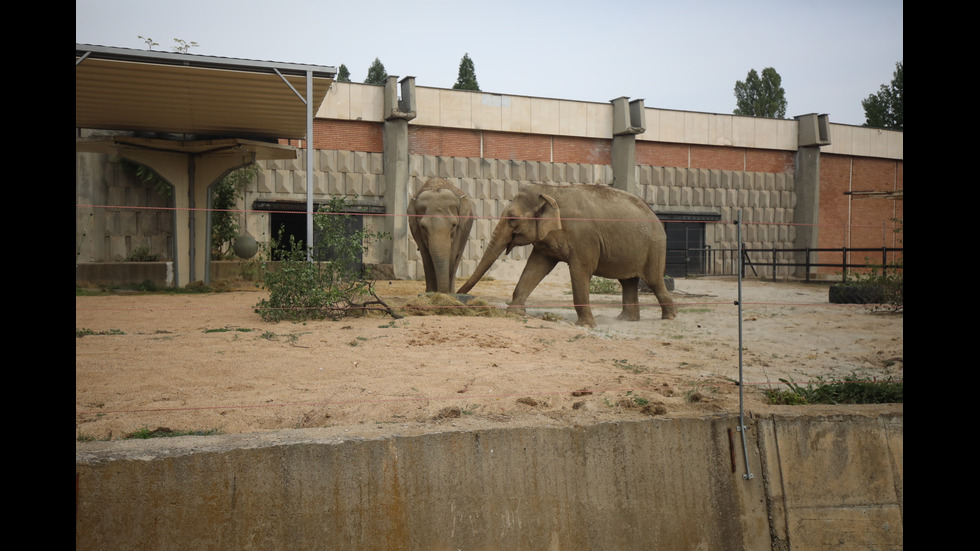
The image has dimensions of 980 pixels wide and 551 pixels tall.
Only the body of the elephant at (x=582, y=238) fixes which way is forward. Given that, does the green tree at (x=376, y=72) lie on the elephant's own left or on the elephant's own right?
on the elephant's own right

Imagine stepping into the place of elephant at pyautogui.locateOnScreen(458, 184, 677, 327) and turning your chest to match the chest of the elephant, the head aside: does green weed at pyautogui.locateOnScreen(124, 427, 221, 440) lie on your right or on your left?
on your left

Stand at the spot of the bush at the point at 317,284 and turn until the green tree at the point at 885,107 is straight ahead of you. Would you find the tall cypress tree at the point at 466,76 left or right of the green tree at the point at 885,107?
left

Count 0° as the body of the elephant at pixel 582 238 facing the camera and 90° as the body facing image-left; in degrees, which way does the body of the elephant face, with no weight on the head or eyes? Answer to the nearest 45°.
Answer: approximately 90°

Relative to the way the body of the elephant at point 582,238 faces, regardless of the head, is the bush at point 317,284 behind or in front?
in front

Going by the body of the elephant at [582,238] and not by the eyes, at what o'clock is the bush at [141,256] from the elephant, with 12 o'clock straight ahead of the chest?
The bush is roughly at 1 o'clock from the elephant.

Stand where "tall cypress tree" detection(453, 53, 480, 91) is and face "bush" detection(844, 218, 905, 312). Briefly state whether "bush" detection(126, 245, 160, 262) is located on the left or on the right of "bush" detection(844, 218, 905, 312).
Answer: right

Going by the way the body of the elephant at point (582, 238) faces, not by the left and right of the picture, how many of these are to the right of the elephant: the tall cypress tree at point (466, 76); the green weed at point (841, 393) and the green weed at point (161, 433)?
1

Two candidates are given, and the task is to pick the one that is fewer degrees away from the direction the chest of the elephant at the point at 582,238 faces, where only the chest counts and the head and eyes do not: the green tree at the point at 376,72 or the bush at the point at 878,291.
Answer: the green tree

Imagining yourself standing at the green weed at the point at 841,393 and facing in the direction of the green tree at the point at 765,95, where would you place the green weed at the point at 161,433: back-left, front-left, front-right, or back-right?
back-left

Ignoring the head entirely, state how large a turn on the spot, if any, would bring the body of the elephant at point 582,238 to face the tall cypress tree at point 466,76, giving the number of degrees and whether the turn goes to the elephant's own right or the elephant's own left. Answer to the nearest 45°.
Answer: approximately 90° to the elephant's own right

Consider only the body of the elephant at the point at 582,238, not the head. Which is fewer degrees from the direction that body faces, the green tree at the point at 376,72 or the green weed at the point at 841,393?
the green tree

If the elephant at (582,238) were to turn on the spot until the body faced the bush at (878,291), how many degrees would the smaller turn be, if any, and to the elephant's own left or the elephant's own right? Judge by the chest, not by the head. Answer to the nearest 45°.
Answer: approximately 180°
